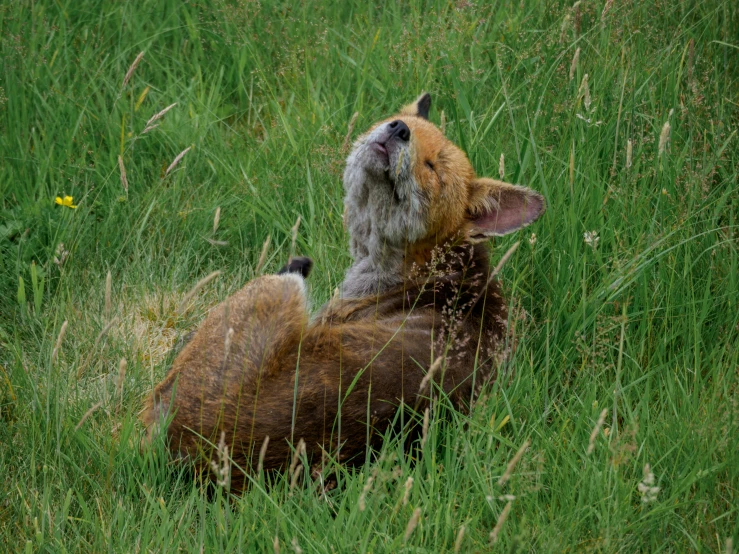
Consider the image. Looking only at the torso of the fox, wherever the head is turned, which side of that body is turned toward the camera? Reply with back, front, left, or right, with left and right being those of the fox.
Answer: right
